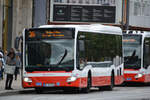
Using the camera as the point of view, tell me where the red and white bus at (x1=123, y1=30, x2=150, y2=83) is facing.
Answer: facing the viewer and to the left of the viewer

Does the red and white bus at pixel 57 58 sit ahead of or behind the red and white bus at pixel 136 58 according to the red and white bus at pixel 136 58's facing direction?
ahead
